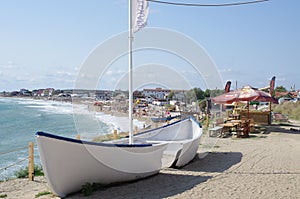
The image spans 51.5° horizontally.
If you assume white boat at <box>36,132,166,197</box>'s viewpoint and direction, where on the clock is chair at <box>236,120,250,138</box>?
The chair is roughly at 6 o'clock from the white boat.

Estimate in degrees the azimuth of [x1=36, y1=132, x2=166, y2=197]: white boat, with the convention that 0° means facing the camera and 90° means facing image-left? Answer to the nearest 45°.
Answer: approximately 45°

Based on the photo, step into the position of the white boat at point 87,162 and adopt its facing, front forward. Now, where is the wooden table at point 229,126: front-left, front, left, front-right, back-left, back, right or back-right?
back

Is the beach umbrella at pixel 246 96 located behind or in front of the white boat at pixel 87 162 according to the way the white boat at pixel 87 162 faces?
behind
